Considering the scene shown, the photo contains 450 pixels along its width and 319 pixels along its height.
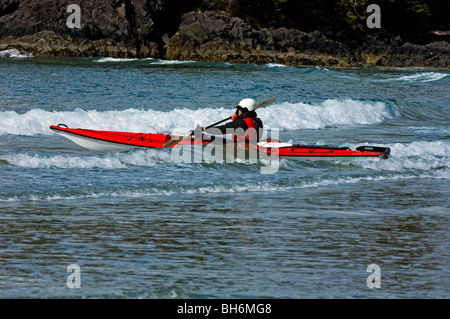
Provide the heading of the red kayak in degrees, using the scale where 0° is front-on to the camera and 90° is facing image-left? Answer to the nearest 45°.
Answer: approximately 90°

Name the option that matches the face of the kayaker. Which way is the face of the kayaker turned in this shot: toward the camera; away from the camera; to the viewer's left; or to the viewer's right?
to the viewer's left
